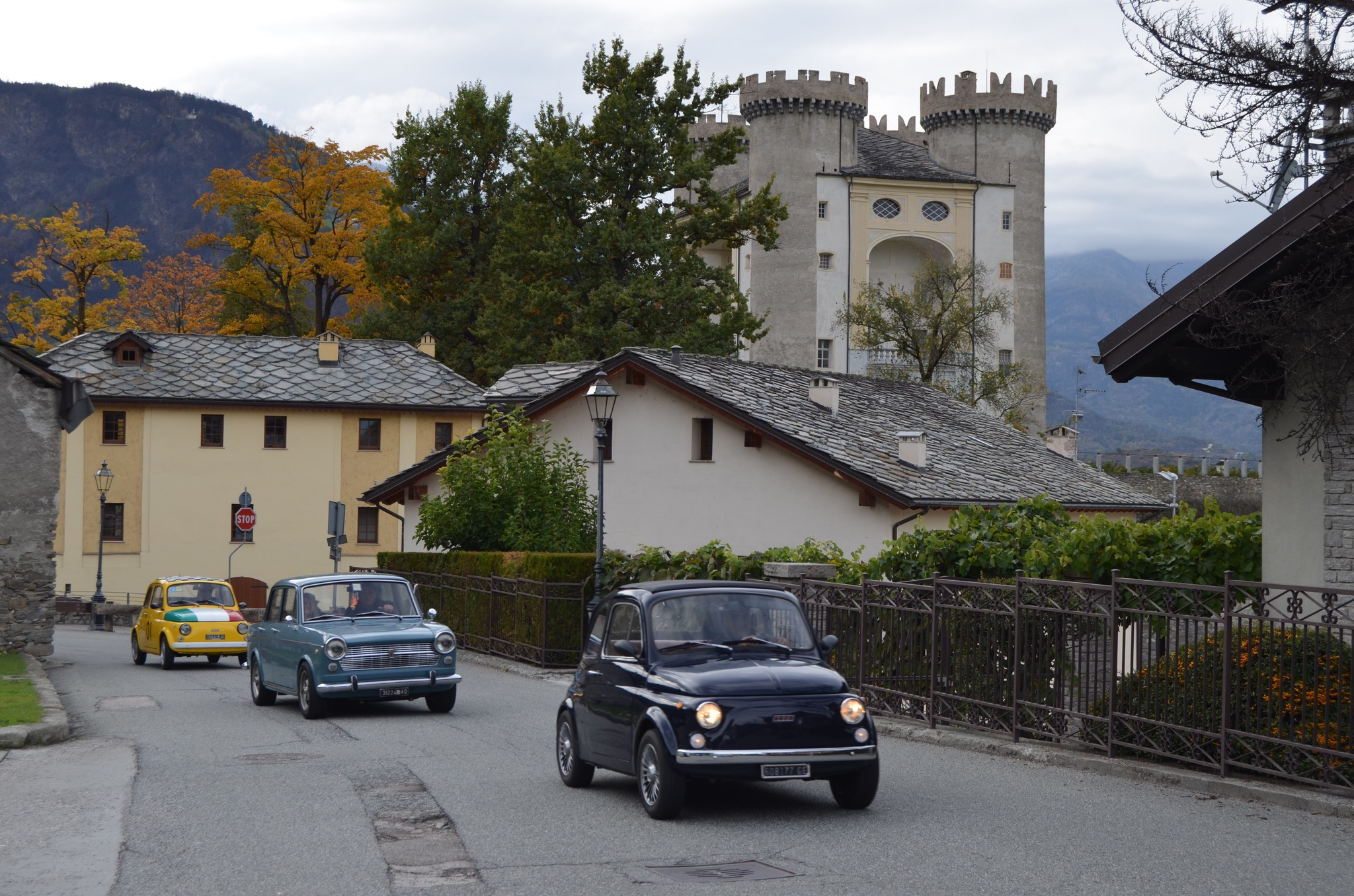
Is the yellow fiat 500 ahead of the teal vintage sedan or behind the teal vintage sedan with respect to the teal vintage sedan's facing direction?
behind

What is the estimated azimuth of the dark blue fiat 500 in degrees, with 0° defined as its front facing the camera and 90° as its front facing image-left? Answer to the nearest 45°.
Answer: approximately 315°

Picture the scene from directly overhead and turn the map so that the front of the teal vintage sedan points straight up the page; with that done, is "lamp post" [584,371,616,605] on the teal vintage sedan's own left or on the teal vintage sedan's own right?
on the teal vintage sedan's own left

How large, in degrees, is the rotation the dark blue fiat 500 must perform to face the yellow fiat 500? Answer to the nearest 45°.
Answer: approximately 180°

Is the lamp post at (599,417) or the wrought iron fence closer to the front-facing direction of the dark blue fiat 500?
the wrought iron fence

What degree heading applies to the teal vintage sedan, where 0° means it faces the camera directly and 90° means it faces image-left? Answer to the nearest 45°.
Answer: approximately 315°

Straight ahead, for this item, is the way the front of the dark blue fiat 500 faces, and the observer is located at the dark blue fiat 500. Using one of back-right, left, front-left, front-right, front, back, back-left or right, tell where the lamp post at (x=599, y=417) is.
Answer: back-left

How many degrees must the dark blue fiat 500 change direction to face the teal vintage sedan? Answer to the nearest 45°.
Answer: approximately 180°

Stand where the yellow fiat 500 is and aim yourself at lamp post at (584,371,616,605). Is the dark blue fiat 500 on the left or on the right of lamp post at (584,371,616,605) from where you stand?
right

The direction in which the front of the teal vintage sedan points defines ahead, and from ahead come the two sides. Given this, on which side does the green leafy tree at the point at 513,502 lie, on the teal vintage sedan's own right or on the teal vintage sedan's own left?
on the teal vintage sedan's own left
